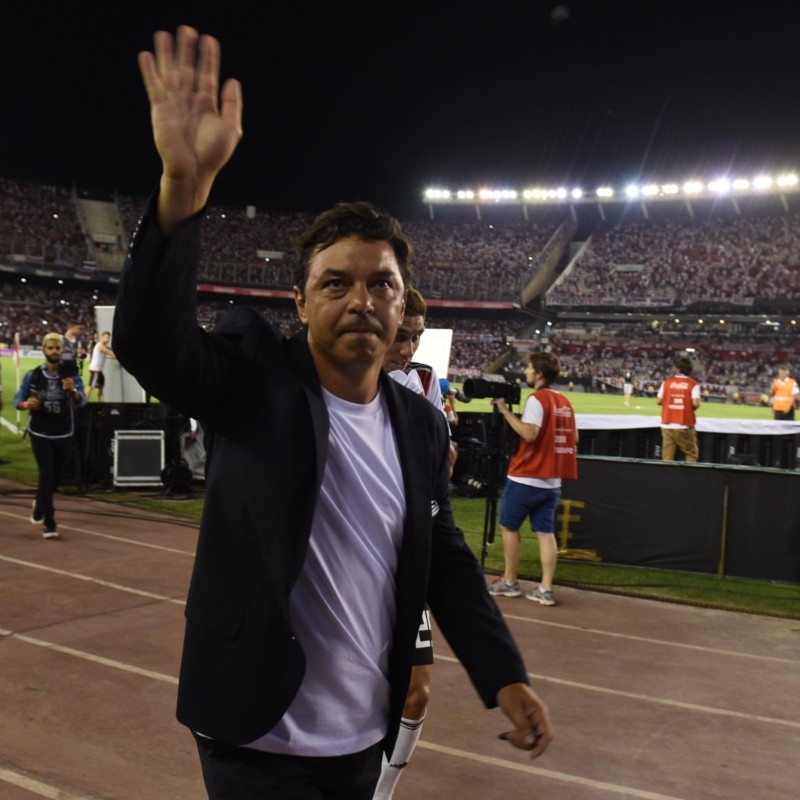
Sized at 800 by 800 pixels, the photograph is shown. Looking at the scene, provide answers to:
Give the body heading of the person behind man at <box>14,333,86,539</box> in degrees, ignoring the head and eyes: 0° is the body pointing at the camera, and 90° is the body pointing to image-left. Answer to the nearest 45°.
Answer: approximately 0°

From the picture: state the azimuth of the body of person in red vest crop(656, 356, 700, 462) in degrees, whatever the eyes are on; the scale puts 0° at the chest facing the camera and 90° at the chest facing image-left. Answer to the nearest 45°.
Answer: approximately 180°

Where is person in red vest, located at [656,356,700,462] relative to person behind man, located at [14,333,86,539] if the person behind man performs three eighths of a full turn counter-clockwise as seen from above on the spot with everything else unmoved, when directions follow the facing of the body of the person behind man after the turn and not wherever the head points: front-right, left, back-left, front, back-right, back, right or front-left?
front-right

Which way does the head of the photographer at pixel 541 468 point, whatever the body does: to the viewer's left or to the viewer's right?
to the viewer's left

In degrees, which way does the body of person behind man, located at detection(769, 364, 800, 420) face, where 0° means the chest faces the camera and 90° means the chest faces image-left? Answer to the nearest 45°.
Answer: approximately 0°

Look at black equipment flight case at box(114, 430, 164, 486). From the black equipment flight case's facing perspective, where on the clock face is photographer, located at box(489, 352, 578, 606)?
The photographer is roughly at 11 o'clock from the black equipment flight case.

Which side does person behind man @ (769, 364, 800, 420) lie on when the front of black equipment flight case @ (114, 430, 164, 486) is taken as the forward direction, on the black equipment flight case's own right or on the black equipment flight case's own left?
on the black equipment flight case's own left

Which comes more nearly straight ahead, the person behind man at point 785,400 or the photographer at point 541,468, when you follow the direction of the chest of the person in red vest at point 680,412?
the person behind man

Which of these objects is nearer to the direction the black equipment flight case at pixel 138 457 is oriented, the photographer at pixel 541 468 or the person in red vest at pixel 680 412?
the photographer

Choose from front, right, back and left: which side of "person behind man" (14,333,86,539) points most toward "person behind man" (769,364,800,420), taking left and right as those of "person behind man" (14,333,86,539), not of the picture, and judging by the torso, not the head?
left
